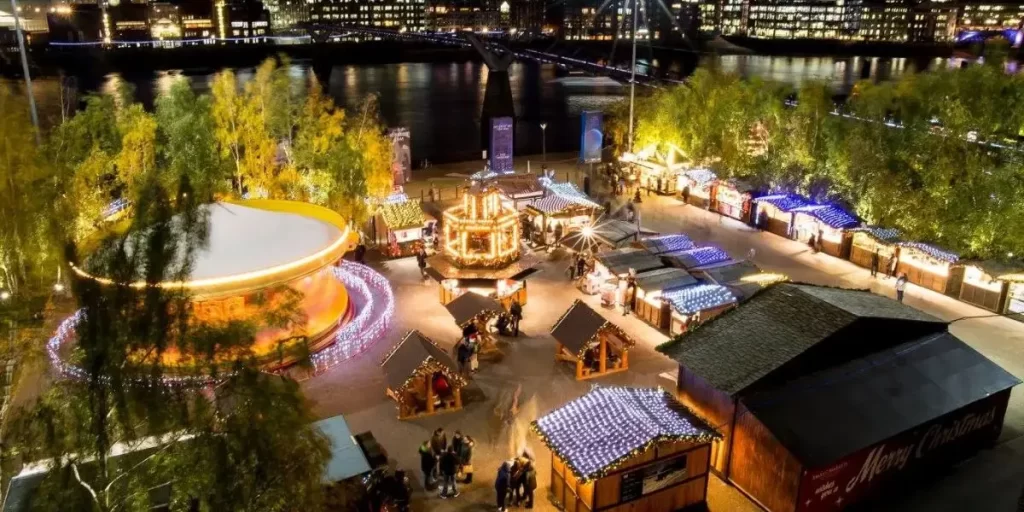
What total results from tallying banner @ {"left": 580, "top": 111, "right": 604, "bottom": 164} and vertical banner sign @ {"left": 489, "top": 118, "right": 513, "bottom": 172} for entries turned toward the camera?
2

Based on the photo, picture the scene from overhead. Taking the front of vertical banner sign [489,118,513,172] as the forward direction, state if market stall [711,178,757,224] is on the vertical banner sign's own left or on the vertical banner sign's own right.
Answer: on the vertical banner sign's own left

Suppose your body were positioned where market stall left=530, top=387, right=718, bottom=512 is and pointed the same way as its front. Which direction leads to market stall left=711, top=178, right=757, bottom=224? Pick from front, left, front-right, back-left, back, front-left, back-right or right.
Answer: back-left

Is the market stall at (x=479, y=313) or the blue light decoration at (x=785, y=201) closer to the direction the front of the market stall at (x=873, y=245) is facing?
the market stall

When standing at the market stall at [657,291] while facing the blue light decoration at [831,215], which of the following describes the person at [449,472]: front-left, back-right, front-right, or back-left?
back-right

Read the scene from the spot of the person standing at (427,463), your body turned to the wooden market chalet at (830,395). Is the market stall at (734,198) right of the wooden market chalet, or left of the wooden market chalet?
left

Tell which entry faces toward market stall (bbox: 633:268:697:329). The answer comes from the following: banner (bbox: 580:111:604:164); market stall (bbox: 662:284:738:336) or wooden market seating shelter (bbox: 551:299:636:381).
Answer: the banner

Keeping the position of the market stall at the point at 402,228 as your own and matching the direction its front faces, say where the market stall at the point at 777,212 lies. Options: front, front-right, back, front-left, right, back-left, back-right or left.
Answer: front-left
